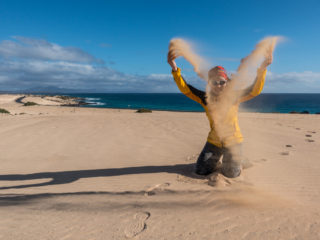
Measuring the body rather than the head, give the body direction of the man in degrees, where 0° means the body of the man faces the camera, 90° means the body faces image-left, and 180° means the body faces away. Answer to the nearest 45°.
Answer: approximately 0°
